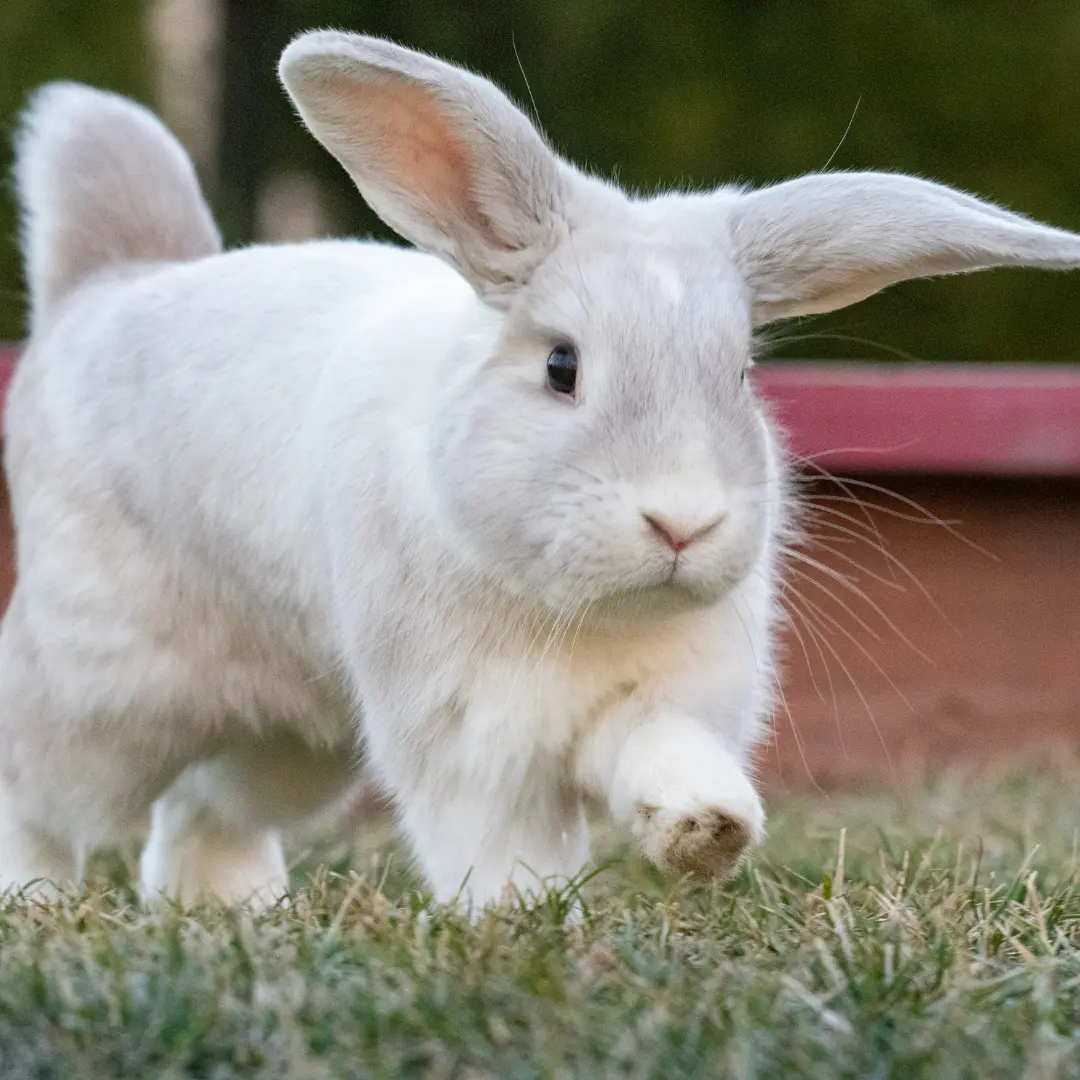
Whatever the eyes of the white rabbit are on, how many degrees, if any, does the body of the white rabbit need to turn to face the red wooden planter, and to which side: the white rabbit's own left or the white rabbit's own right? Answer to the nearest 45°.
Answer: approximately 90° to the white rabbit's own left

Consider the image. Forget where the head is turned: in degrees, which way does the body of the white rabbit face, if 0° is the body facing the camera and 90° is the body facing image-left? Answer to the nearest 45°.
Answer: approximately 315°
